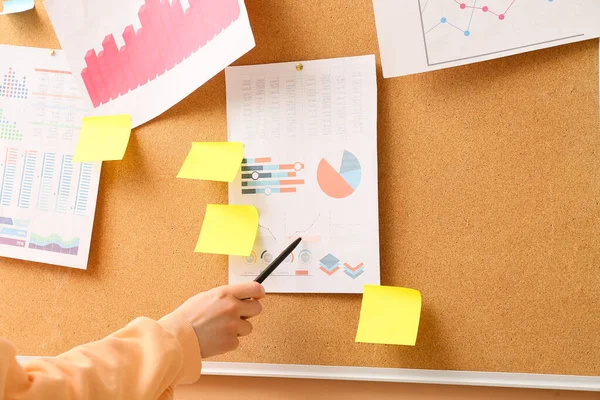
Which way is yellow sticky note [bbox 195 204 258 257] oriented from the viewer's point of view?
toward the camera

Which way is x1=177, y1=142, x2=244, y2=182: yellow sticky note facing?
toward the camera

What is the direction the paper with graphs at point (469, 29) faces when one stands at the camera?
facing the viewer

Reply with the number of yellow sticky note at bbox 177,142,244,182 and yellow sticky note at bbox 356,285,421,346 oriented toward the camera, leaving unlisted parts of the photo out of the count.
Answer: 2

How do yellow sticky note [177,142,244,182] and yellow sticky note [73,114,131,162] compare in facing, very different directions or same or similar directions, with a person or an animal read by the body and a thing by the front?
same or similar directions

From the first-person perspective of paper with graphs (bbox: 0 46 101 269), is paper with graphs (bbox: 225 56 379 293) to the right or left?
on its left

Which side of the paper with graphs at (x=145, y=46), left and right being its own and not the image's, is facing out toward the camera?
front
